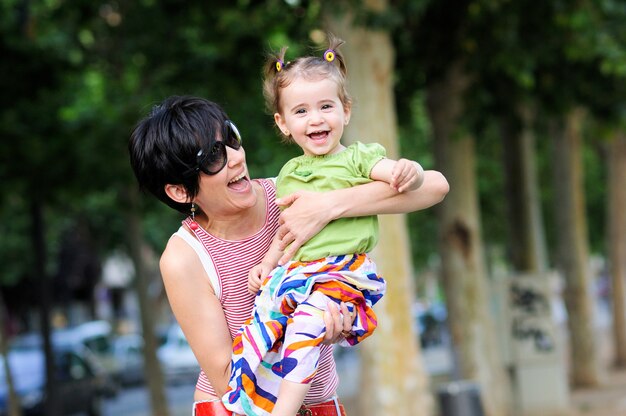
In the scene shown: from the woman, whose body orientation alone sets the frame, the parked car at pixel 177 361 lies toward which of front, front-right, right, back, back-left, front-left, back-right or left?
back-left

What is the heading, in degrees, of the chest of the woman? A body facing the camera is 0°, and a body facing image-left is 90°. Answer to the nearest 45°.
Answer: approximately 315°

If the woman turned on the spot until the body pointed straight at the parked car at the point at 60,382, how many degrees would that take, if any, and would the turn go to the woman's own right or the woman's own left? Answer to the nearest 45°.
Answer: approximately 135° to the woman's own left

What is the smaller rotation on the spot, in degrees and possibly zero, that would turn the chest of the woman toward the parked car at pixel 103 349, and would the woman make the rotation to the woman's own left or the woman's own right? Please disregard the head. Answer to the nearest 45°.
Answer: approximately 135° to the woman's own left

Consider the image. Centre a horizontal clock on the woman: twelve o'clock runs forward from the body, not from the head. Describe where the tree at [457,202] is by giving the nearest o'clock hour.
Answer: The tree is roughly at 8 o'clock from the woman.

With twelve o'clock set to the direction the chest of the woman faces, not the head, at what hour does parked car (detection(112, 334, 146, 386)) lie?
The parked car is roughly at 7 o'clock from the woman.
